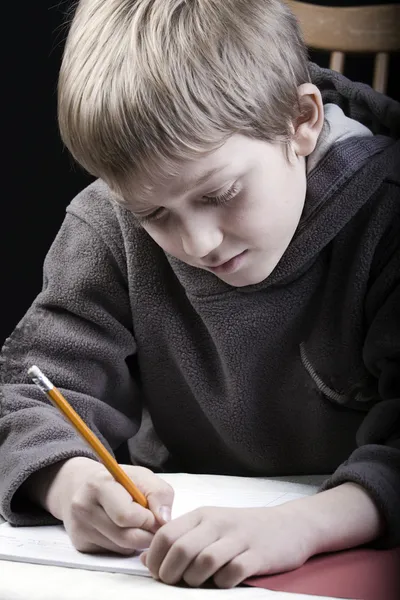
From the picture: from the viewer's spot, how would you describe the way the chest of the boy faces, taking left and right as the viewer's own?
facing the viewer and to the left of the viewer

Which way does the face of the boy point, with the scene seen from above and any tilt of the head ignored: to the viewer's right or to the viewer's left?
to the viewer's left
